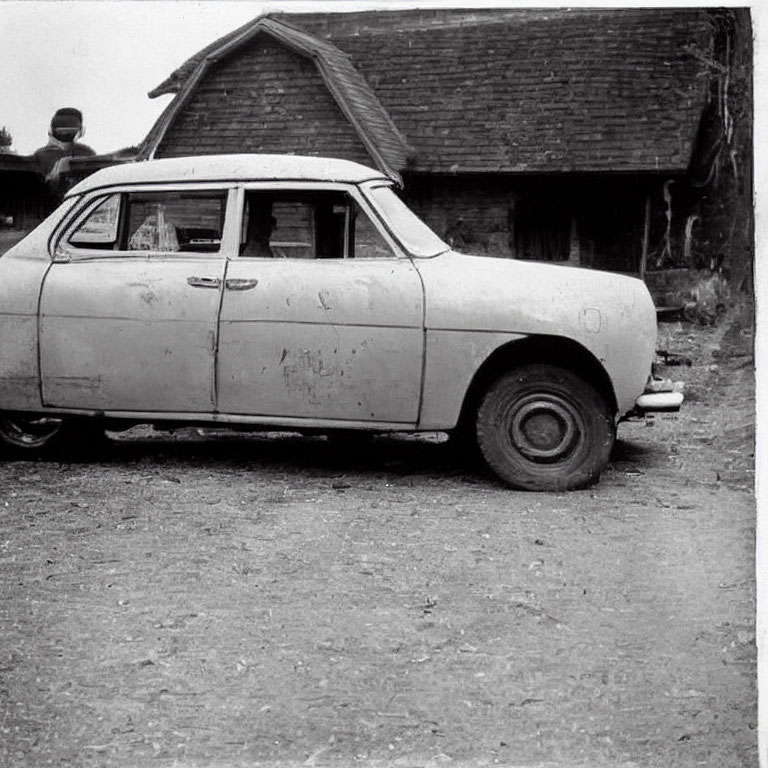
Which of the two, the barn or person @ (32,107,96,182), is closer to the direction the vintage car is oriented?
the barn

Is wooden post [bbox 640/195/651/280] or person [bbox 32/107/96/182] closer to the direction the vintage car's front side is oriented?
the wooden post

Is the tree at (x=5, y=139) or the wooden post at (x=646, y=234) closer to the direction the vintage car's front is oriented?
the wooden post

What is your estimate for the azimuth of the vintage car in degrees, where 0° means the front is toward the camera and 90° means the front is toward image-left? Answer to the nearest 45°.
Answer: approximately 270°
